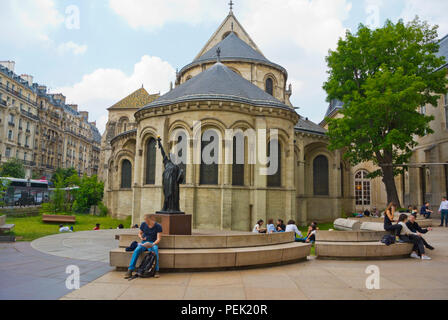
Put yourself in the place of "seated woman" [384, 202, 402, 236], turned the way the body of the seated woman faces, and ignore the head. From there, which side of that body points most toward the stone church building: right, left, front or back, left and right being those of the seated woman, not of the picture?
left

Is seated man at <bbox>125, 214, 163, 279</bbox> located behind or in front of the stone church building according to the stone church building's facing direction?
behind

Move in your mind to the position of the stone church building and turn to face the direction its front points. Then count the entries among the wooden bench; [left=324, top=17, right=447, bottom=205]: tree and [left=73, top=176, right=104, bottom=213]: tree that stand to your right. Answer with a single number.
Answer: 1

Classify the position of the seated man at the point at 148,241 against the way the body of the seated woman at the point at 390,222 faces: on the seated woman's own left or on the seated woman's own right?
on the seated woman's own right

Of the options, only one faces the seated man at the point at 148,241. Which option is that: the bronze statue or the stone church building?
the bronze statue

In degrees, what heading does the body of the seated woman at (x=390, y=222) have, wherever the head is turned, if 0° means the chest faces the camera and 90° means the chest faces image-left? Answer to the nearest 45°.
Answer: approximately 315°

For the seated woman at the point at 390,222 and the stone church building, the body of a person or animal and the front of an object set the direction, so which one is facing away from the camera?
the stone church building

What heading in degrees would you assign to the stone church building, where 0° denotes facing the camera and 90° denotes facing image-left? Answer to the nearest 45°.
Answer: approximately 180°

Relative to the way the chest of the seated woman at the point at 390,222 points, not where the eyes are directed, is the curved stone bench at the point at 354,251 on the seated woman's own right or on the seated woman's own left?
on the seated woman's own right

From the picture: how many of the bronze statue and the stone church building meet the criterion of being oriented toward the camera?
1

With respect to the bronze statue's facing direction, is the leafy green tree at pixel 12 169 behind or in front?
behind
